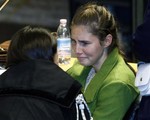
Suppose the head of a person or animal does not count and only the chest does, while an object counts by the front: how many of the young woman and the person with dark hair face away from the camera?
1

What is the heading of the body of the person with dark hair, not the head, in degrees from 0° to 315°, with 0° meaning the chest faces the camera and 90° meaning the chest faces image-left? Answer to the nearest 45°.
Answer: approximately 180°

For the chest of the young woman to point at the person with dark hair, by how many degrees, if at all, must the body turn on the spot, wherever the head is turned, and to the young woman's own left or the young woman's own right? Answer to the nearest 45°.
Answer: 0° — they already face them

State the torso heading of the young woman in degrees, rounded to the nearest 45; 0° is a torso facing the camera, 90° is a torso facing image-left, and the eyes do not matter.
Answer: approximately 45°

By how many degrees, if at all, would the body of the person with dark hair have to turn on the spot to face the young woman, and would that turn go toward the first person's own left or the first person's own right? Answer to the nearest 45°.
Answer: approximately 45° to the first person's own right

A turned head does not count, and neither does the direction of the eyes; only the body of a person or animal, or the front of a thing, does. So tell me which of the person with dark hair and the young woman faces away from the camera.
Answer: the person with dark hair
